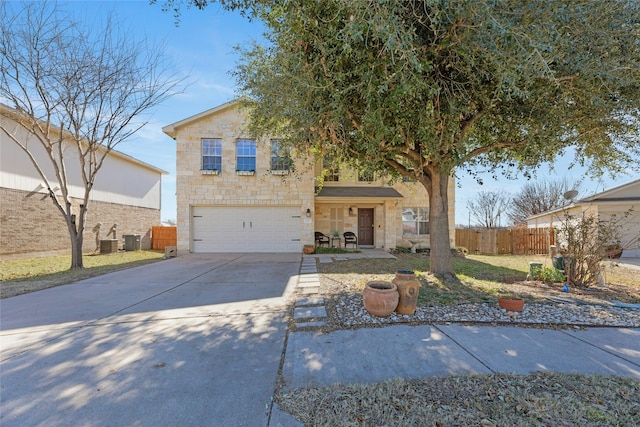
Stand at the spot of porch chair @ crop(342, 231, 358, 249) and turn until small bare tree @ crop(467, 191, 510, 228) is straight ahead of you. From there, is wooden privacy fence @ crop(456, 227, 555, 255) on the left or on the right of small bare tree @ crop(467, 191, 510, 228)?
right

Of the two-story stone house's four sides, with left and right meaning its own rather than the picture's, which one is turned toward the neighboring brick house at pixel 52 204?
right

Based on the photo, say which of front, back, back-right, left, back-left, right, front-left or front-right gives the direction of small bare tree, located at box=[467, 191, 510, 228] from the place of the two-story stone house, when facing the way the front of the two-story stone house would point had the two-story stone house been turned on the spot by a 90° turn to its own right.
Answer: back-right

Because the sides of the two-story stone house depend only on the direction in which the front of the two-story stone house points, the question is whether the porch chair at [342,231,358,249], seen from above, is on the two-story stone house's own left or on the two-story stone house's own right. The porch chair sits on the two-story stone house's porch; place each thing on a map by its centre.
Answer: on the two-story stone house's own left

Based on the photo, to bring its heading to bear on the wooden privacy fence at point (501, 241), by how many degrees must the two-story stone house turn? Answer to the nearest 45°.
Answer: approximately 90° to its left

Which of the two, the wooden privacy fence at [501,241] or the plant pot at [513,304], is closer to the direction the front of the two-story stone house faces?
the plant pot

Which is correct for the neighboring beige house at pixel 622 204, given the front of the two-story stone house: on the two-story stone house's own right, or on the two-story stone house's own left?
on the two-story stone house's own left

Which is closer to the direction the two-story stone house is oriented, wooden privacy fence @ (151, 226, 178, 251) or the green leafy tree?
the green leafy tree

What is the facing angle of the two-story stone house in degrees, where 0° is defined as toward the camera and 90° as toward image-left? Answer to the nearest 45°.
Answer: approximately 0°
